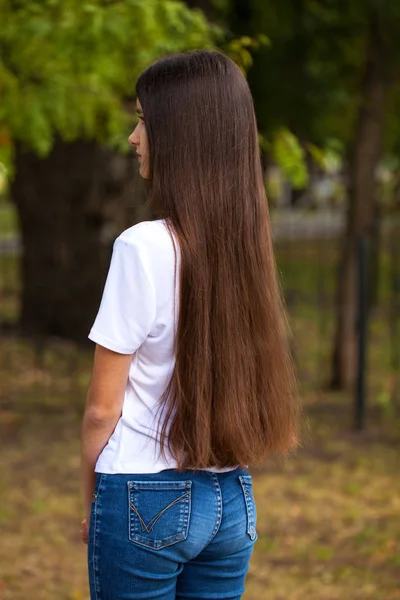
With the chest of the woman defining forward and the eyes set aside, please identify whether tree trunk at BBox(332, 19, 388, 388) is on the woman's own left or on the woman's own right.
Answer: on the woman's own right

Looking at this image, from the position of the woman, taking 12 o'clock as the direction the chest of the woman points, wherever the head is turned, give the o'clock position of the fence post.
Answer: The fence post is roughly at 2 o'clock from the woman.

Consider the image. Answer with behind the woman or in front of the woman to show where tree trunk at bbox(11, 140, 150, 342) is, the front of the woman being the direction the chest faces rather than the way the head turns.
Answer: in front

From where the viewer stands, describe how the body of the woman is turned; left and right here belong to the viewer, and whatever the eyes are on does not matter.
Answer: facing away from the viewer and to the left of the viewer
